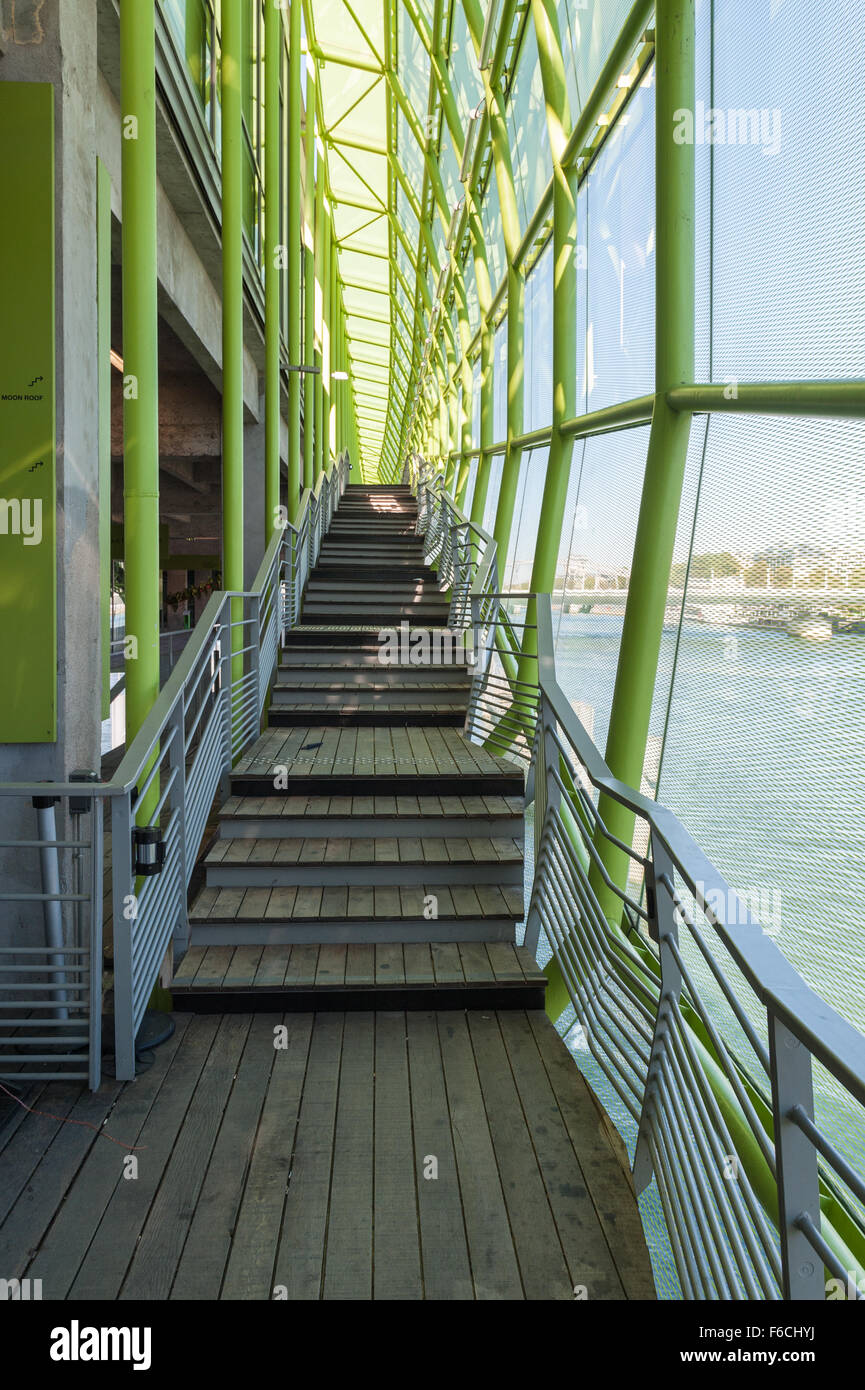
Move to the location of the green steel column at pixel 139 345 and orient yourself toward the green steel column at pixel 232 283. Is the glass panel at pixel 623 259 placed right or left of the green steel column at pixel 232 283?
right

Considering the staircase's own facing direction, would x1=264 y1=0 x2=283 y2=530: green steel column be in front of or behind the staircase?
behind

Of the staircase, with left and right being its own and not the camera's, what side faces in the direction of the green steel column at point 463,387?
back

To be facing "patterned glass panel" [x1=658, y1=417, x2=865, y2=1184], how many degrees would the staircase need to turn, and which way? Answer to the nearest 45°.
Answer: approximately 45° to its left

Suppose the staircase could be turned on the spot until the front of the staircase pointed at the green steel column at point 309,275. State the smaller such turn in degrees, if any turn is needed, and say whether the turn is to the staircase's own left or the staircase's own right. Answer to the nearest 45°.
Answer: approximately 180°

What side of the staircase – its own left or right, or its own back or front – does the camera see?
front
